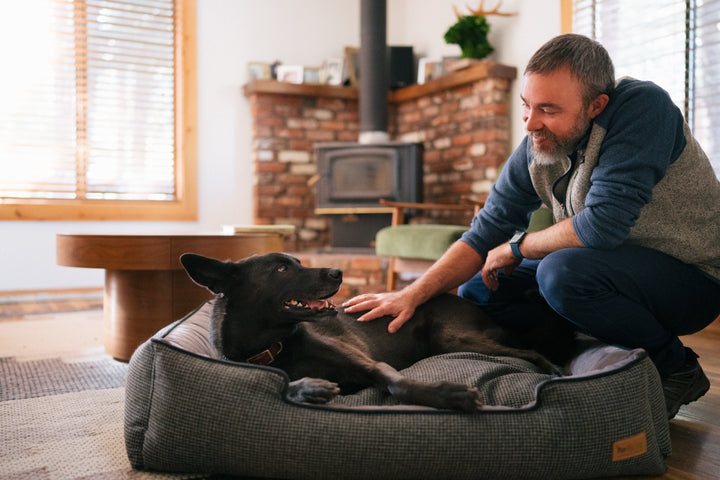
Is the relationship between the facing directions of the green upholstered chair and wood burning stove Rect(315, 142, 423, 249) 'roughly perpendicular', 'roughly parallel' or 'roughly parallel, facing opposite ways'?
roughly perpendicular

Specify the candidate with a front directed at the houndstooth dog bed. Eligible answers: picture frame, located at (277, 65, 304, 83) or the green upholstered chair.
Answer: the picture frame

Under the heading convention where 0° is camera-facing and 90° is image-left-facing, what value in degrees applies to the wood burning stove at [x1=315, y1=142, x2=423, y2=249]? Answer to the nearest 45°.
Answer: approximately 0°

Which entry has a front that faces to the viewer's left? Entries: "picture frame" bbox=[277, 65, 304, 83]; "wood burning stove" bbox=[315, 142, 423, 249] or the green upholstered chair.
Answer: the green upholstered chair

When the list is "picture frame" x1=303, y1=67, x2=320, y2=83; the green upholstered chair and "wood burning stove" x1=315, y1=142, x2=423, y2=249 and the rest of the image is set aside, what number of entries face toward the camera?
2
